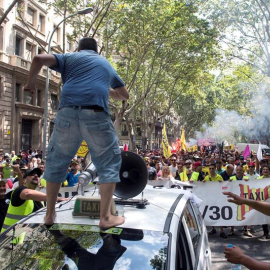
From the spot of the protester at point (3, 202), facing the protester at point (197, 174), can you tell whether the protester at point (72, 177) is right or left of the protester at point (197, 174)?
left

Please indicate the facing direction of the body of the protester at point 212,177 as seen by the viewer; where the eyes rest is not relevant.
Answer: toward the camera

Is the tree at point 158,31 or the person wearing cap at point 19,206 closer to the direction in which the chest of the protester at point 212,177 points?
the person wearing cap

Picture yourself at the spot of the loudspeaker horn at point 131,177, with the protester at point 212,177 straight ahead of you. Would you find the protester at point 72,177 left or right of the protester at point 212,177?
left

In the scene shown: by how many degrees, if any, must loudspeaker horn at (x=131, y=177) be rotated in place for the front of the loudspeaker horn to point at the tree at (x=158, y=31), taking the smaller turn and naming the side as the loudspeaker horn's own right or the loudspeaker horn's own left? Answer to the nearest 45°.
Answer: approximately 180°

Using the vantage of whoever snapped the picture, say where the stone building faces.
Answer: facing the viewer and to the right of the viewer

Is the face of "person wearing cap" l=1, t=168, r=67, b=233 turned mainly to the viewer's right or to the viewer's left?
to the viewer's right

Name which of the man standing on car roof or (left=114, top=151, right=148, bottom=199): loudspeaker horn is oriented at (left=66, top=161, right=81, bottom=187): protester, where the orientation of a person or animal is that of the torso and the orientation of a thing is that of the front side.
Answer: the man standing on car roof

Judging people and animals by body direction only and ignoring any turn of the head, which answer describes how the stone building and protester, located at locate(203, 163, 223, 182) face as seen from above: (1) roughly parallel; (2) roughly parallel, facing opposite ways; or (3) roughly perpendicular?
roughly perpendicular

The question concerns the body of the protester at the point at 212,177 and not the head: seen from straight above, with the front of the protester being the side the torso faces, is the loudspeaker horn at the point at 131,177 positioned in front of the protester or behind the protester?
in front

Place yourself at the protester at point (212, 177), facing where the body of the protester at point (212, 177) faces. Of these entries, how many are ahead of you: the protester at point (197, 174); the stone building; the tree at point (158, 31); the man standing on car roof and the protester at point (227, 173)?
1

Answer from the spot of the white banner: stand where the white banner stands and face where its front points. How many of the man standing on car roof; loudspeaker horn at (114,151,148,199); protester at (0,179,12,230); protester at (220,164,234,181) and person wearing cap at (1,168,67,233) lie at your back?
1

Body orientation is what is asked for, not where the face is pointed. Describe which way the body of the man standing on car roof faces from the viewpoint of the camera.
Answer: away from the camera

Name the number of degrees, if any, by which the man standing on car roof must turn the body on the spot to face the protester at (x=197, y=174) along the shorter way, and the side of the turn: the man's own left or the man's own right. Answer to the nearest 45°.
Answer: approximately 45° to the man's own right

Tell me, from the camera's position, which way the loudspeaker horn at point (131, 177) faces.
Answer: facing the viewer
